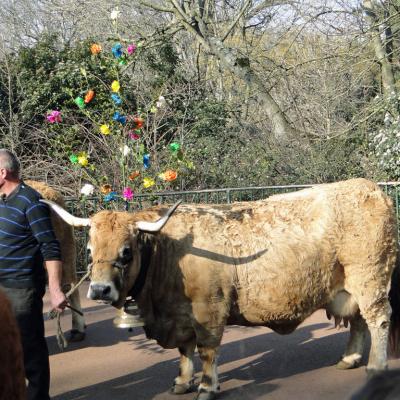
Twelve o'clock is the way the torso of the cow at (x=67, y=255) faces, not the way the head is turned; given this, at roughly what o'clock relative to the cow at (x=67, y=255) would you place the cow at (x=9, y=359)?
the cow at (x=9, y=359) is roughly at 9 o'clock from the cow at (x=67, y=255).

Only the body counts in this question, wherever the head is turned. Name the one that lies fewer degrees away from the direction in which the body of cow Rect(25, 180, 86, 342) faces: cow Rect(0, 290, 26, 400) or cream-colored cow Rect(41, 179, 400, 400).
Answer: the cow

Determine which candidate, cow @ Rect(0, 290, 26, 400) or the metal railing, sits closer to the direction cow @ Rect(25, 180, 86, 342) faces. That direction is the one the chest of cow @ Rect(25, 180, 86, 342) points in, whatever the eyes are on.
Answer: the cow

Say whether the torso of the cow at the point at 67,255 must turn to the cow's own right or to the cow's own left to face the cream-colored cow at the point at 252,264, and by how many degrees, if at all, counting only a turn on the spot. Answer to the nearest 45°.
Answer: approximately 135° to the cow's own left

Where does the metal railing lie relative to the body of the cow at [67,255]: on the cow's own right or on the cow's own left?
on the cow's own right

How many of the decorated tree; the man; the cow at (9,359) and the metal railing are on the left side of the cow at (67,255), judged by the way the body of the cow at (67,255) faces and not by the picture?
2

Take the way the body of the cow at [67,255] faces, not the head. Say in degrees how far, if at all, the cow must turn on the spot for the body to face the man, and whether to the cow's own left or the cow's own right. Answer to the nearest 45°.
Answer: approximately 90° to the cow's own left

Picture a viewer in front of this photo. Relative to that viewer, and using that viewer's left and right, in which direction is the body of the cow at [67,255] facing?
facing to the left of the viewer

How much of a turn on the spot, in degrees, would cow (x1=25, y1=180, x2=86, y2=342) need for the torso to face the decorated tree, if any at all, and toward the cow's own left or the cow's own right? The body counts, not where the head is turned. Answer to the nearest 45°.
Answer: approximately 90° to the cow's own right
